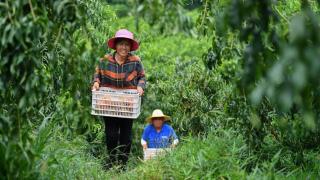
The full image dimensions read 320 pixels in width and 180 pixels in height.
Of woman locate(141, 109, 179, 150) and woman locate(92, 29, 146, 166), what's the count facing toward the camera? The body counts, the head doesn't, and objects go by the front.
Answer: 2

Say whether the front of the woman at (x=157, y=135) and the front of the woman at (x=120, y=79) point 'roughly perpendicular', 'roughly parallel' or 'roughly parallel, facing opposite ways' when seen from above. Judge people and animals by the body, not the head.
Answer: roughly parallel

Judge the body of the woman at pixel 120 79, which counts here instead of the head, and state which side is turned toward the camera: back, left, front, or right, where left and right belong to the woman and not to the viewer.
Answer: front

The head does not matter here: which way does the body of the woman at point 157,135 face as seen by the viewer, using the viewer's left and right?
facing the viewer
